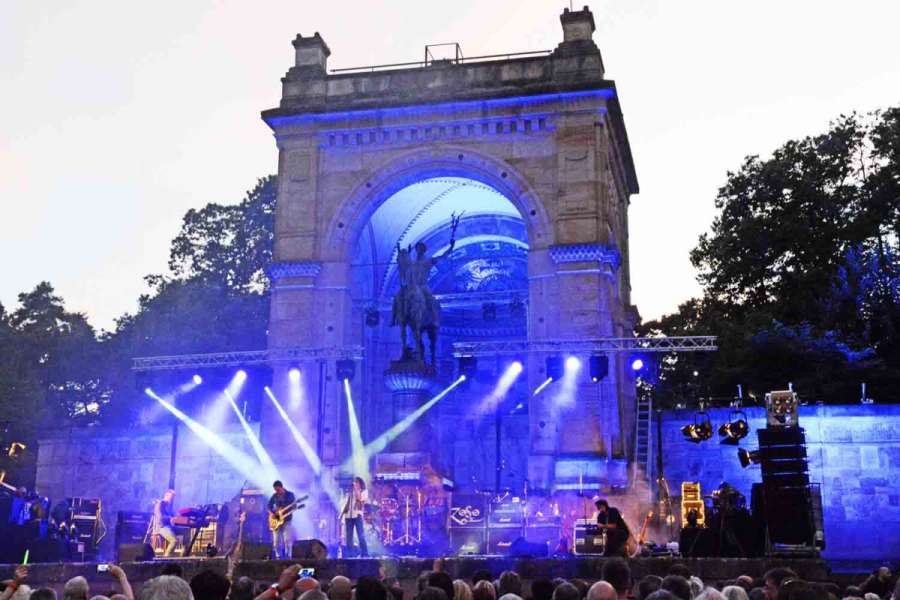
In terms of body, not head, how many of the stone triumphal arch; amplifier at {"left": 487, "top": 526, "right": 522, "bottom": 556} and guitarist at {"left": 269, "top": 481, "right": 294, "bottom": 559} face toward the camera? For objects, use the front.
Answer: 3

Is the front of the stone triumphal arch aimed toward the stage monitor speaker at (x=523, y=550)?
yes

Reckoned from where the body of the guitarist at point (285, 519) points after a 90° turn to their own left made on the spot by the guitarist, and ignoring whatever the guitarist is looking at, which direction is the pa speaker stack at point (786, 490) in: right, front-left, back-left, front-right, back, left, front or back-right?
front-right

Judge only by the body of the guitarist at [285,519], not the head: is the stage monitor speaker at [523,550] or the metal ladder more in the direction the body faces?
the stage monitor speaker

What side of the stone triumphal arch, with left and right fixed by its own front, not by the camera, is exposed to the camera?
front

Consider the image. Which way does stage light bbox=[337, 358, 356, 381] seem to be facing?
toward the camera

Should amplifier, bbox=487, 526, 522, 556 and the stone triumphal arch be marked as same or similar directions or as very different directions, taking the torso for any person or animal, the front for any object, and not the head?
same or similar directions

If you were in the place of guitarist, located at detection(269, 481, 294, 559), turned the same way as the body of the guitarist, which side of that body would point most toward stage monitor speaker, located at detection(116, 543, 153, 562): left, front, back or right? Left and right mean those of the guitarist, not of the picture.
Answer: right

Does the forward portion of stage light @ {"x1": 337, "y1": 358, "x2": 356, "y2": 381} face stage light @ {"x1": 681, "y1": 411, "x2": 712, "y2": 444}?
no

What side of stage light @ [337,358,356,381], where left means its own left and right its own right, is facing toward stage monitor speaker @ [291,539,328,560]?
front

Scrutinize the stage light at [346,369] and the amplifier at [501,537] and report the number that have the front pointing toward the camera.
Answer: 2

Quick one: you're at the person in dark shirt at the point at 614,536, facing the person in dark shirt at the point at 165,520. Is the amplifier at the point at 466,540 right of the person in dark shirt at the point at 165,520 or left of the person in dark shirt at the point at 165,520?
right

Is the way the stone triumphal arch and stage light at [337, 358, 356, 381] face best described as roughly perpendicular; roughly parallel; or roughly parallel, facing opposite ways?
roughly parallel

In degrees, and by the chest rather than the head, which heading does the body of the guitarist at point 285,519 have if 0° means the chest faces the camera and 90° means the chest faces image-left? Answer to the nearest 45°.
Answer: approximately 0°

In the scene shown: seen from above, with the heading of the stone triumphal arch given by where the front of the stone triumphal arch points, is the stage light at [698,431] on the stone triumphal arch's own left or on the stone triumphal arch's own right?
on the stone triumphal arch's own left

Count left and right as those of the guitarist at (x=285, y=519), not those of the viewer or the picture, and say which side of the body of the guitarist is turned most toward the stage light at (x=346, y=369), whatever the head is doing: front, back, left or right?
back

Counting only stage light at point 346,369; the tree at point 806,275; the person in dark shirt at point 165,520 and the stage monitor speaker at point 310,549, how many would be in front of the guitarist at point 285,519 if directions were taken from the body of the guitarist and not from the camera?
1

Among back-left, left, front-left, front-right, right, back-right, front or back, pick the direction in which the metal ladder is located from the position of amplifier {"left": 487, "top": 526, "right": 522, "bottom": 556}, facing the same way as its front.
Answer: back-left
